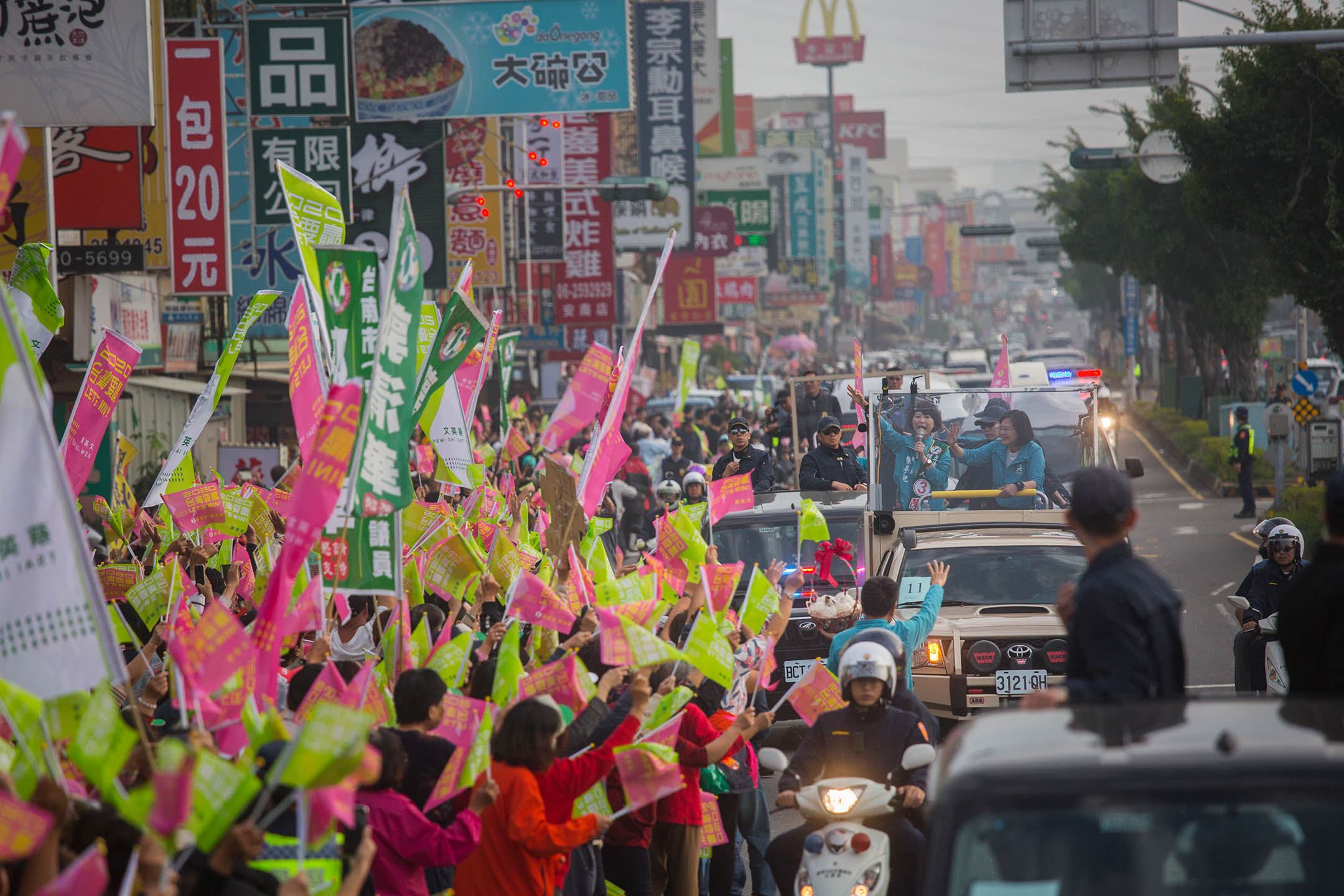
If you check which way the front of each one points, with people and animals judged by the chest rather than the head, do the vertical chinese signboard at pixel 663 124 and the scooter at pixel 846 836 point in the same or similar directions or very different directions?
same or similar directions

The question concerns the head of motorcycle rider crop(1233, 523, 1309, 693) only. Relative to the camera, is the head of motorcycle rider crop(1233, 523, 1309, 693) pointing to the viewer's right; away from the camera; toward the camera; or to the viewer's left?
toward the camera

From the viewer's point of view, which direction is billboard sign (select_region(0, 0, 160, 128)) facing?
toward the camera

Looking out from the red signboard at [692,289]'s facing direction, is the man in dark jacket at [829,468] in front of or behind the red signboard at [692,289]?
in front

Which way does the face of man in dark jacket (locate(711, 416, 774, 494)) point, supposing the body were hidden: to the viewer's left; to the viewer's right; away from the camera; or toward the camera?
toward the camera

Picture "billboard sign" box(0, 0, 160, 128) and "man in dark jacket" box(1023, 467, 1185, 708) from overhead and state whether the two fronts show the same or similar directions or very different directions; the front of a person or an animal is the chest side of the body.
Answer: very different directions

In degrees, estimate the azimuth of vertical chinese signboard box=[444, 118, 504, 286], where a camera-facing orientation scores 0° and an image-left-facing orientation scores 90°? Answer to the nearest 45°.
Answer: approximately 0°

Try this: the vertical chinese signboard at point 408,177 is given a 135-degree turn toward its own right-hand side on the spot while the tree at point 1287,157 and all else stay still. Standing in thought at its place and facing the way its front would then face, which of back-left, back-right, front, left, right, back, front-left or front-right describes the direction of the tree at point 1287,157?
back-right

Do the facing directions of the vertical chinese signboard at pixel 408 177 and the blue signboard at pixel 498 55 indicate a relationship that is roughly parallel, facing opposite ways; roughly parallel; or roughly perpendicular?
roughly parallel

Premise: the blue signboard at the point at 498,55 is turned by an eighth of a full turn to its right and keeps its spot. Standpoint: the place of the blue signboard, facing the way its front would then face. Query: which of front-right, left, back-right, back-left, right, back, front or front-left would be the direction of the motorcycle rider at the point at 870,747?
front-left

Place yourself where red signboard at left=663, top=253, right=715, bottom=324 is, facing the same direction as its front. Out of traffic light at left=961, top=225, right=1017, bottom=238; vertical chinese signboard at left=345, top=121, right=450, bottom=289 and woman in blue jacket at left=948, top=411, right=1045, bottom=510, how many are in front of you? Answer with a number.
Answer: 2

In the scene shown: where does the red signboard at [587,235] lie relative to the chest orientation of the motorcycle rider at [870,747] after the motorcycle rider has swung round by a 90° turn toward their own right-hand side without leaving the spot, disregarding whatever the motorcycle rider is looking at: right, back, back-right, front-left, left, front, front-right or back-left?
right

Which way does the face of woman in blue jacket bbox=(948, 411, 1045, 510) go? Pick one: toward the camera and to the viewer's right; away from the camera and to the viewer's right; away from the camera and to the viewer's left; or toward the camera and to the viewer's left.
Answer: toward the camera and to the viewer's left

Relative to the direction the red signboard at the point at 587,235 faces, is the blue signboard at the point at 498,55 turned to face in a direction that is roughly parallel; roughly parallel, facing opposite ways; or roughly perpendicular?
roughly parallel

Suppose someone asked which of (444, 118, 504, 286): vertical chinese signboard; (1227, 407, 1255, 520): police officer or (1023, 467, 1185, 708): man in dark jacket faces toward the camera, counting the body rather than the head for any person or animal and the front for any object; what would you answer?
the vertical chinese signboard

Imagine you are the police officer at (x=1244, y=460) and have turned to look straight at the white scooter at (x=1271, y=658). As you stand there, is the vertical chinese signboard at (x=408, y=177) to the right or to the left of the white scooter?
right

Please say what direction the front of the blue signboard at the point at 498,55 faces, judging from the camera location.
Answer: facing the viewer
